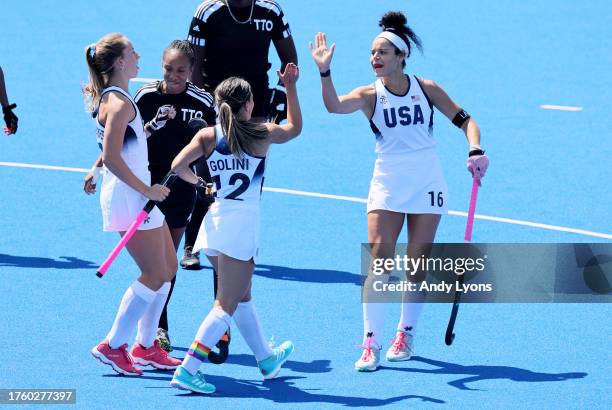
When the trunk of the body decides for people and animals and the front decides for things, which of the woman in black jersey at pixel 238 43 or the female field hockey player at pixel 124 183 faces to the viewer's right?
the female field hockey player

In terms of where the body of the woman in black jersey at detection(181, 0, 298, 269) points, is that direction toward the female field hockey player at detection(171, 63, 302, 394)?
yes

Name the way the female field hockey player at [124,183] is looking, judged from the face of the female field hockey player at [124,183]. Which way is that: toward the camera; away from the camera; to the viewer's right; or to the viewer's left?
to the viewer's right

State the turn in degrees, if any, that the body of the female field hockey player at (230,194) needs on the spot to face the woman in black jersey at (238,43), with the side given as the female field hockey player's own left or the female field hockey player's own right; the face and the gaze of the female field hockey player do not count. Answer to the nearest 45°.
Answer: approximately 45° to the female field hockey player's own left

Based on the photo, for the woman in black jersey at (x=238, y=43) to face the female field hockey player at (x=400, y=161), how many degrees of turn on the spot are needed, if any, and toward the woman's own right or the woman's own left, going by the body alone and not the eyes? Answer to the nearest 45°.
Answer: approximately 45° to the woman's own left

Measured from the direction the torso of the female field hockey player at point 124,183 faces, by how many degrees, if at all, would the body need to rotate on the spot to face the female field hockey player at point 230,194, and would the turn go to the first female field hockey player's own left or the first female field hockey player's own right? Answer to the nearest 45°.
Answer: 0° — they already face them

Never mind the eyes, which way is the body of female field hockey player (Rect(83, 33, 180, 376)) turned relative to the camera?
to the viewer's right

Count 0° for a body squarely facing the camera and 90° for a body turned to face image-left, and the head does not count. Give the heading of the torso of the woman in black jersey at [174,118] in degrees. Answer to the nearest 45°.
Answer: approximately 0°
